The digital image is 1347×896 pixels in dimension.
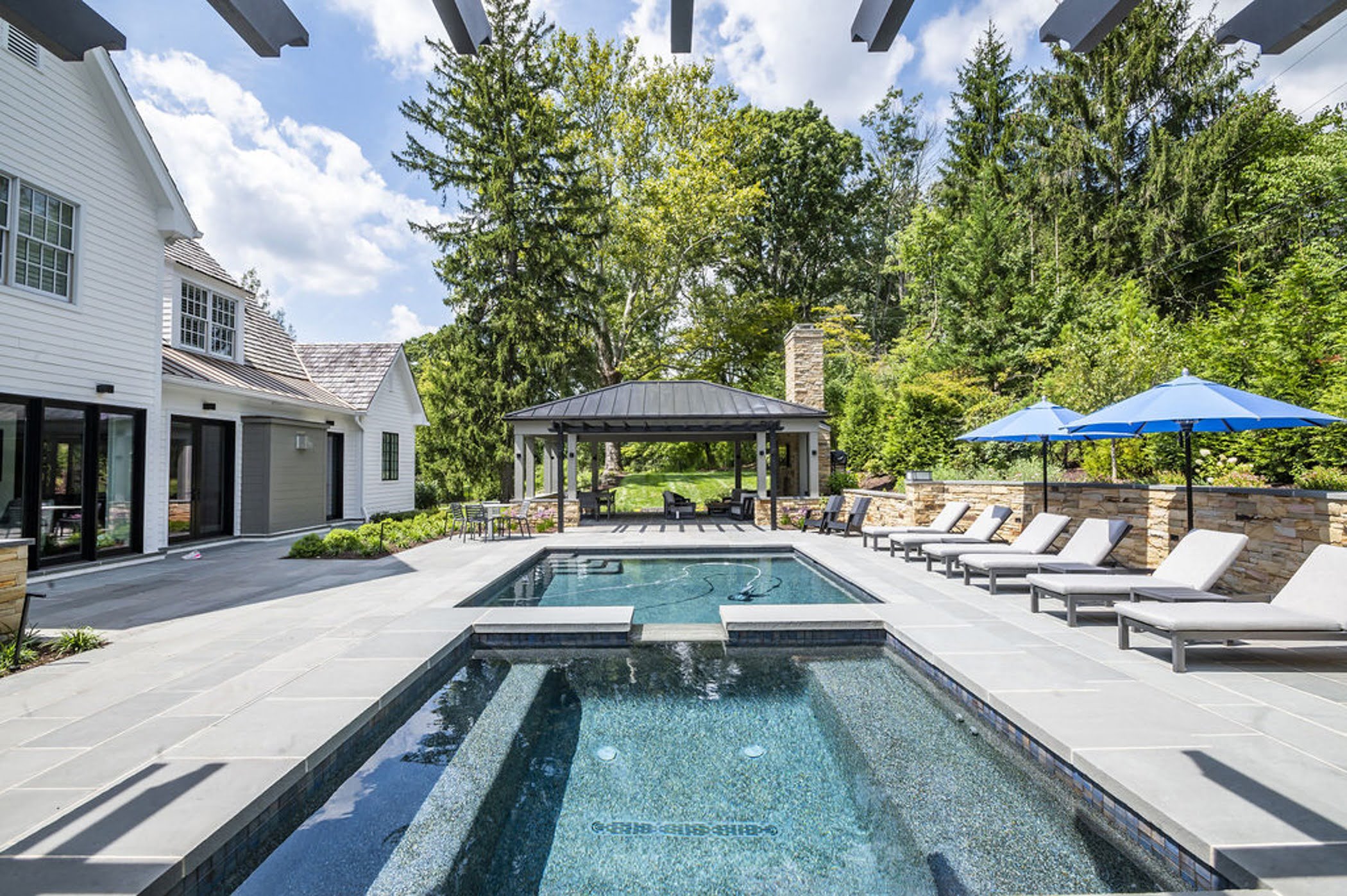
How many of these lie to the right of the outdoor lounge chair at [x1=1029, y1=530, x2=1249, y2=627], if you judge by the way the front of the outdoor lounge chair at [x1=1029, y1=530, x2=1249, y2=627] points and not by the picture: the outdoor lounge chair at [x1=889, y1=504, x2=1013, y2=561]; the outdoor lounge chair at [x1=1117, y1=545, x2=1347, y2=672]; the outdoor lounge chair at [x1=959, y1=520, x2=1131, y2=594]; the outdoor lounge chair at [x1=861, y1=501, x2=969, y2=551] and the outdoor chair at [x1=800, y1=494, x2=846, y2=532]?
4

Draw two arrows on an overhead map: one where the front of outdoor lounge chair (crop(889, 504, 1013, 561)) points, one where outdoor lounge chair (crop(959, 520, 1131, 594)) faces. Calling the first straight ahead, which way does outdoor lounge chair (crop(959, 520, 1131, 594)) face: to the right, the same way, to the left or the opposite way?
the same way

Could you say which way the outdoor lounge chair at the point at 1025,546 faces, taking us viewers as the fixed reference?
facing the viewer and to the left of the viewer

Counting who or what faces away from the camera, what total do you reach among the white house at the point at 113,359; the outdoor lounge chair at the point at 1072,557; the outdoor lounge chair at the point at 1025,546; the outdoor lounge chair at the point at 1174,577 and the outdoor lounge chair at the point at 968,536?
0

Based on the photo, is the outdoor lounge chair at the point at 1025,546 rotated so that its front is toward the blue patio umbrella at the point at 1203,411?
no

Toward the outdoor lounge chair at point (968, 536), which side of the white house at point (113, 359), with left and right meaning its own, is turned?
front

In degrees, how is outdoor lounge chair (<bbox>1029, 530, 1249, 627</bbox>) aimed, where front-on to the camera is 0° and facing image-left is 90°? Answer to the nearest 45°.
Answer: approximately 45°

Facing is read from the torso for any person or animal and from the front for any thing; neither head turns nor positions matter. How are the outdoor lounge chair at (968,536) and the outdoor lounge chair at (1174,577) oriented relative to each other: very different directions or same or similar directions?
same or similar directions

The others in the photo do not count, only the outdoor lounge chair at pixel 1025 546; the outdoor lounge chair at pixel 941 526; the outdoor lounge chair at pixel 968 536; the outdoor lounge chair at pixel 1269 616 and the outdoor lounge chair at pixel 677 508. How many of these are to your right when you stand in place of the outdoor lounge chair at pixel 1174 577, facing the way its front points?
4

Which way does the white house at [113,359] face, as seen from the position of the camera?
facing the viewer and to the right of the viewer

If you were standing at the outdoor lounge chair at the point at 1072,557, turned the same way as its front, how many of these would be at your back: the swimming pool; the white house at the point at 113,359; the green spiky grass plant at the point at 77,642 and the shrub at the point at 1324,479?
1

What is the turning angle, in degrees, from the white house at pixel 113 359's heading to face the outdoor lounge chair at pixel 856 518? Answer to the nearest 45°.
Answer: approximately 45° to its left

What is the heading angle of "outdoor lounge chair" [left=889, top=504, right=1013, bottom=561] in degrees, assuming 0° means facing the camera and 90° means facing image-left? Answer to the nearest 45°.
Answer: approximately 45°

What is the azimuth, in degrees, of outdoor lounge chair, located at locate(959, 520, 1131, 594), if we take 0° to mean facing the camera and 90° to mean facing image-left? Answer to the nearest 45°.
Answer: approximately 45°

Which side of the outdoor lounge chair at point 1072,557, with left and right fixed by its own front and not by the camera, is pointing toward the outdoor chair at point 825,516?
right

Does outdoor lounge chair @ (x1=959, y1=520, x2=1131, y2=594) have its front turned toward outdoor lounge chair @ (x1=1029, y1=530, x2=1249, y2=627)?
no

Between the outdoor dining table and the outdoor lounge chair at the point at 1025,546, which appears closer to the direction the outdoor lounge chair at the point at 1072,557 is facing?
the outdoor dining table

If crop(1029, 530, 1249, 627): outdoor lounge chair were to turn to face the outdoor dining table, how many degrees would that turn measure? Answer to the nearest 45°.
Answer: approximately 45° to its right

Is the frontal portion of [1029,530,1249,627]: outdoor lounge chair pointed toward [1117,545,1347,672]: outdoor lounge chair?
no

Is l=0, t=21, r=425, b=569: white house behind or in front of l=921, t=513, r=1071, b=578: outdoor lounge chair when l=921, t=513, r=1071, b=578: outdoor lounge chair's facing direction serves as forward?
in front

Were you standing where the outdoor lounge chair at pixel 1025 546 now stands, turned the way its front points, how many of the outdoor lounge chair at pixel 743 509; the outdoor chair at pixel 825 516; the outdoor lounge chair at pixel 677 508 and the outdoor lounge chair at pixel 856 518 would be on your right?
4
